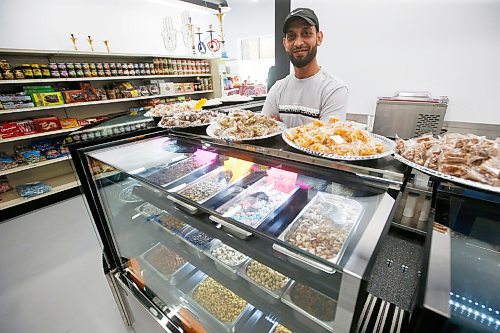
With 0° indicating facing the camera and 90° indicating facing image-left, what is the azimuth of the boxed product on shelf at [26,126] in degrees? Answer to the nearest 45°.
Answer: approximately 315°

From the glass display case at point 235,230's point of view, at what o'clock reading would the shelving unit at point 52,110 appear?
The shelving unit is roughly at 3 o'clock from the glass display case.

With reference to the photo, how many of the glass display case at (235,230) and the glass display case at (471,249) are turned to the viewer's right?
0

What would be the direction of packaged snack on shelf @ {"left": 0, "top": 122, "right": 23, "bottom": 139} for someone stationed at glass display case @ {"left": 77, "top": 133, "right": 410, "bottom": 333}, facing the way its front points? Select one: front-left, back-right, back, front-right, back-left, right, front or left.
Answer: right

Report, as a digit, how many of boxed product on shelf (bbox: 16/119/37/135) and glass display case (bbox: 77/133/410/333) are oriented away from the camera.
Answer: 0

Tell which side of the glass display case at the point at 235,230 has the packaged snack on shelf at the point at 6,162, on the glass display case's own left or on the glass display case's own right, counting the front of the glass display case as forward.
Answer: on the glass display case's own right

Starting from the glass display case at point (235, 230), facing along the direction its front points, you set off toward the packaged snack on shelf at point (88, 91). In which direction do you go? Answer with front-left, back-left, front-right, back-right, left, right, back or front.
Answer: right

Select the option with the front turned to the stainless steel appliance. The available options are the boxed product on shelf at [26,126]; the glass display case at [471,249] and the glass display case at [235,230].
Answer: the boxed product on shelf

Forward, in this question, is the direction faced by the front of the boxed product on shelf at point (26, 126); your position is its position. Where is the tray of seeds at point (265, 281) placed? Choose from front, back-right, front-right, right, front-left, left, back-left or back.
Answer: front-right

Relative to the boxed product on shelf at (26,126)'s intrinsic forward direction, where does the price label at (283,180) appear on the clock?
The price label is roughly at 1 o'clock from the boxed product on shelf.

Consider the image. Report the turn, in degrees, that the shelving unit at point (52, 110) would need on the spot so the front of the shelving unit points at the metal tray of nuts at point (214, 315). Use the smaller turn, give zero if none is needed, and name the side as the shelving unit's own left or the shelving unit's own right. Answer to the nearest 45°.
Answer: approximately 45° to the shelving unit's own right

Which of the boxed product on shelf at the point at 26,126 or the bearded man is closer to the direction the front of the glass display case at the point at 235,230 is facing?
the boxed product on shelf

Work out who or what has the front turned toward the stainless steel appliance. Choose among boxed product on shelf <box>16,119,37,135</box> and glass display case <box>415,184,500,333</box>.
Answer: the boxed product on shelf

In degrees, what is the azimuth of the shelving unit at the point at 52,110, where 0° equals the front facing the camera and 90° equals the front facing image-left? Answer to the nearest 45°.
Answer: approximately 315°
